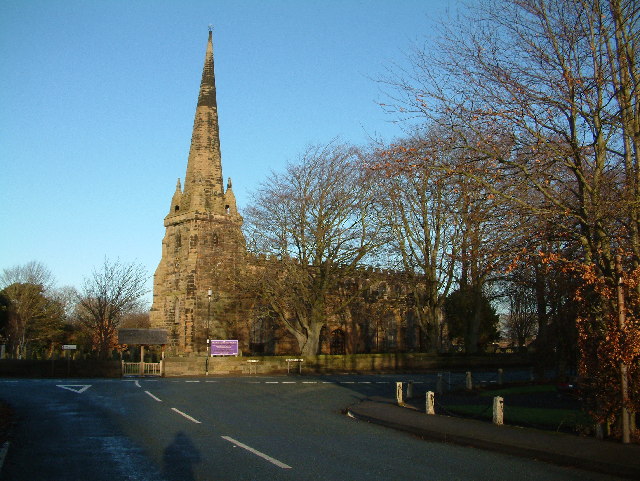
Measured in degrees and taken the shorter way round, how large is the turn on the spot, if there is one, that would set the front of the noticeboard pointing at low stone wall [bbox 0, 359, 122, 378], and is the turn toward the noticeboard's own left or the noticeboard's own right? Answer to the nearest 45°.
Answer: approximately 90° to the noticeboard's own right

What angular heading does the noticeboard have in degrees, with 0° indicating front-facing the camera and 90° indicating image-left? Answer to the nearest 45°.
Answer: approximately 0°

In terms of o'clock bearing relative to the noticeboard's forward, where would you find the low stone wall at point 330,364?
The low stone wall is roughly at 9 o'clock from the noticeboard.

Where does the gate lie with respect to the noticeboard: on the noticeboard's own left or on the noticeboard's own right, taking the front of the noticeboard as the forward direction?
on the noticeboard's own right
